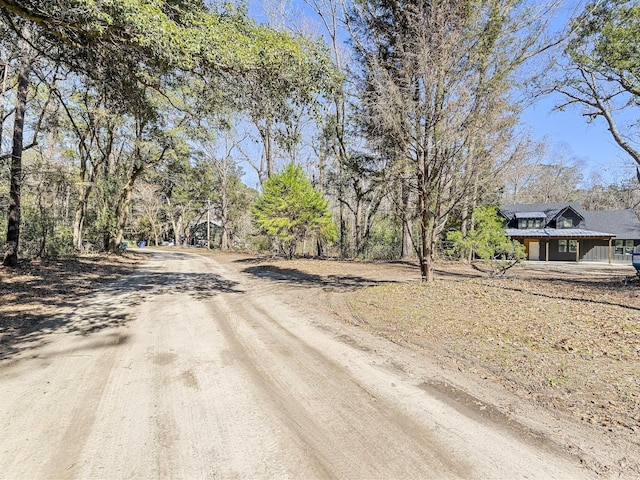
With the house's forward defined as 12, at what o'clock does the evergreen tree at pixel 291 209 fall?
The evergreen tree is roughly at 1 o'clock from the house.

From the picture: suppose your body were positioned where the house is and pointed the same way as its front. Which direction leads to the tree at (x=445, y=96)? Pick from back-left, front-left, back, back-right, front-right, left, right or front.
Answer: front

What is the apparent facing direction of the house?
toward the camera
